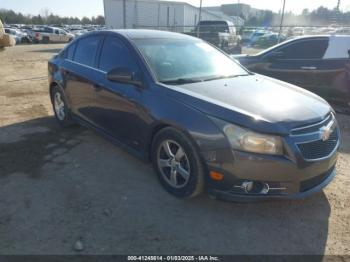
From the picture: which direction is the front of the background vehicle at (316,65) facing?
to the viewer's left

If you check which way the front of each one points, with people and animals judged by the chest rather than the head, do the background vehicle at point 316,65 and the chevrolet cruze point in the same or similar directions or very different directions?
very different directions

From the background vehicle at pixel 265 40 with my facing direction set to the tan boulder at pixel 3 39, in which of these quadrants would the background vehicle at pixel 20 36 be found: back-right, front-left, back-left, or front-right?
front-right

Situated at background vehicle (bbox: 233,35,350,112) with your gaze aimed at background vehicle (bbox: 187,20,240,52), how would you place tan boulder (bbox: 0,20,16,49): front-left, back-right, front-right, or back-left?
front-left

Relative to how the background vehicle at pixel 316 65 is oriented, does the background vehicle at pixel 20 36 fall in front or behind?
in front

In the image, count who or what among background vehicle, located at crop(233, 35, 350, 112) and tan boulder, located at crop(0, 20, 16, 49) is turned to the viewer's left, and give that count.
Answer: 1

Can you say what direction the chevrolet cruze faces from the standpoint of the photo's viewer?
facing the viewer and to the right of the viewer

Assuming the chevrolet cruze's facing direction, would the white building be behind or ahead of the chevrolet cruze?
behind
